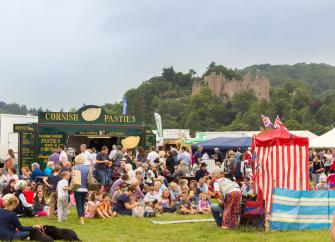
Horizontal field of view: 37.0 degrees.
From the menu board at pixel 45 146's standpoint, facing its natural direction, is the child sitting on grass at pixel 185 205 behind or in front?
in front

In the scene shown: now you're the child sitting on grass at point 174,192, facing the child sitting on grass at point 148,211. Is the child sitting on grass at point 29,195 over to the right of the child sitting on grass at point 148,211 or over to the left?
right

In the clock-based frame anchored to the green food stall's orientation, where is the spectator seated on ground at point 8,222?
The spectator seated on ground is roughly at 12 o'clock from the green food stall.

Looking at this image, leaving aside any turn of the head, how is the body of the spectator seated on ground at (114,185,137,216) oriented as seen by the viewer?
to the viewer's right

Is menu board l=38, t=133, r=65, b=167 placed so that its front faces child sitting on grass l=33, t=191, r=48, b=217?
yes

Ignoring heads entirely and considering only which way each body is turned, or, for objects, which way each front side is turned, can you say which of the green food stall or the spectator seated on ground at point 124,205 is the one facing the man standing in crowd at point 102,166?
the green food stall

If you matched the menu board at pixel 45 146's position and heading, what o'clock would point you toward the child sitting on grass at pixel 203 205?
The child sitting on grass is roughly at 11 o'clock from the menu board.

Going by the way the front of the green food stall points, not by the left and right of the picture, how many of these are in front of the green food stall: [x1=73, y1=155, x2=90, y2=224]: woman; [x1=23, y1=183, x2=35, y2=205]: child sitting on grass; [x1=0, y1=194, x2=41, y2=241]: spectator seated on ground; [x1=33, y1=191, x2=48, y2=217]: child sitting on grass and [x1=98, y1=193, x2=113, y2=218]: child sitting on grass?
5

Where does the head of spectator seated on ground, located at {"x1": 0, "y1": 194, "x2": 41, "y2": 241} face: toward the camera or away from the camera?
away from the camera

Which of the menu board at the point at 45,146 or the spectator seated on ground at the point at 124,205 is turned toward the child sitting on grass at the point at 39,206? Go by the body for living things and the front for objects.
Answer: the menu board

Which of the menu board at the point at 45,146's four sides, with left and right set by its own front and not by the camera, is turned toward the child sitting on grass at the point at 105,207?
front
